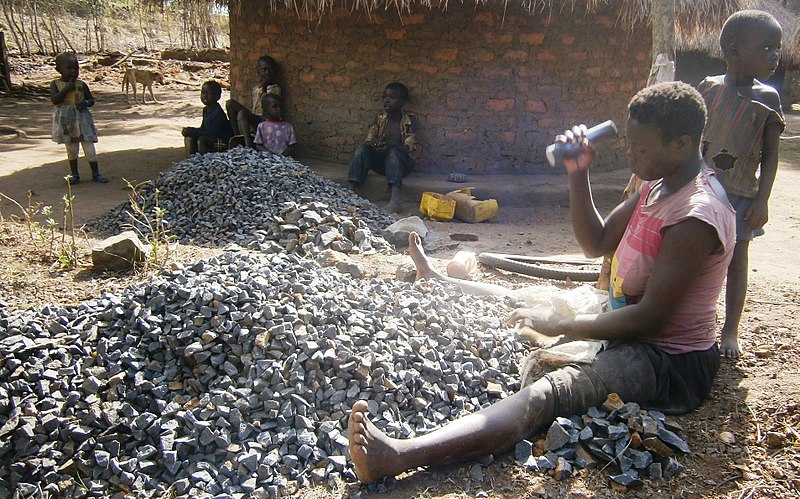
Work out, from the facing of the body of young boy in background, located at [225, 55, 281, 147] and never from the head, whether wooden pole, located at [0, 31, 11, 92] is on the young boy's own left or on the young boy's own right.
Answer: on the young boy's own right

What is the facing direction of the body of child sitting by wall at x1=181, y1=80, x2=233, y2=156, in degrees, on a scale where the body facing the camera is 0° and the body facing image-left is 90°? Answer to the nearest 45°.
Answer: approximately 45°

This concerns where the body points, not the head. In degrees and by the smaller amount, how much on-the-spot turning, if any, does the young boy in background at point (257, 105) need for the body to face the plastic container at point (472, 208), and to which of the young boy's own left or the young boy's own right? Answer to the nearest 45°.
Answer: approximately 90° to the young boy's own left

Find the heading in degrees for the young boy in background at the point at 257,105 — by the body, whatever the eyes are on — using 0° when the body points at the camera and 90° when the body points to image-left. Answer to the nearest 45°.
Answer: approximately 45°

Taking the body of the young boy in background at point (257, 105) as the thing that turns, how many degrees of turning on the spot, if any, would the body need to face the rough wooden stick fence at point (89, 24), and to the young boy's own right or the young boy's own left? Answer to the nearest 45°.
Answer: approximately 135° to the young boy's own right

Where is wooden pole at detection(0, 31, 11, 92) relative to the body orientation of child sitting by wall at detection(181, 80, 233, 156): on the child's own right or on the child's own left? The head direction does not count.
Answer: on the child's own right
